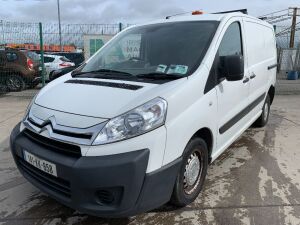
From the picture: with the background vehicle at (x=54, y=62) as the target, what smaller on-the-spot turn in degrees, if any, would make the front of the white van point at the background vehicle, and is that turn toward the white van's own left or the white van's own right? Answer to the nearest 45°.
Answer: approximately 135° to the white van's own right

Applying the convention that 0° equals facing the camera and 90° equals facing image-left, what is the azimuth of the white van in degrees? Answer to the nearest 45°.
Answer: approximately 45°

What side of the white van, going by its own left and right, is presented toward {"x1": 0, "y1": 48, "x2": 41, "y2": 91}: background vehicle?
right

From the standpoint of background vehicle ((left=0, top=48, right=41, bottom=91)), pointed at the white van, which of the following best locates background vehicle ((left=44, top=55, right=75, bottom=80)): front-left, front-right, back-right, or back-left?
back-left
